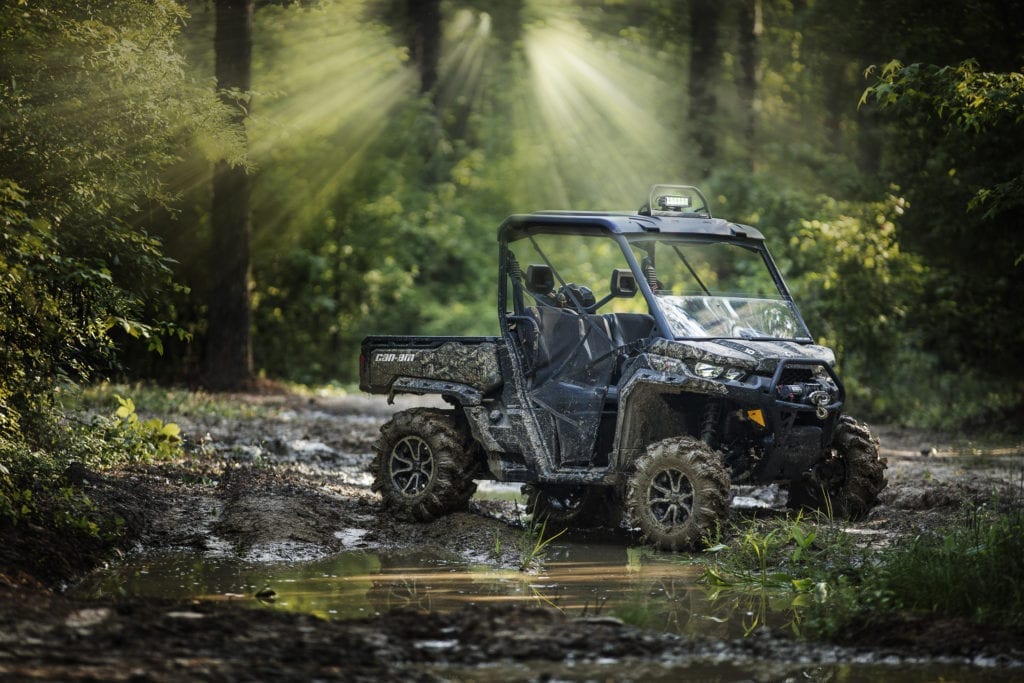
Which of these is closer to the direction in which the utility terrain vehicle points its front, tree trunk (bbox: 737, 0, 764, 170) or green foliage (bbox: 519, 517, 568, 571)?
the green foliage

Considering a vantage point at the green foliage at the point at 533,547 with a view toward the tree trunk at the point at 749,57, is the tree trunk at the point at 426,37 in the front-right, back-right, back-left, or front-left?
front-left

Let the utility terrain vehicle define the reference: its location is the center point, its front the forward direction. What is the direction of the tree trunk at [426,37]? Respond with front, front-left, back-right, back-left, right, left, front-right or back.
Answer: back-left

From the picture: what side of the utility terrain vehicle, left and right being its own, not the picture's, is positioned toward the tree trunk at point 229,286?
back

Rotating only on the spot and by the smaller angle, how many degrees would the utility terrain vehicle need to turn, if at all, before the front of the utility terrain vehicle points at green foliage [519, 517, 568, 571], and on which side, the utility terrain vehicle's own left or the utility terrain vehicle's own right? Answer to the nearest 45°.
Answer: approximately 90° to the utility terrain vehicle's own right

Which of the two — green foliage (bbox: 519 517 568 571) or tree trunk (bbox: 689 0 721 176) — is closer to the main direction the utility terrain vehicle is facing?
the green foliage

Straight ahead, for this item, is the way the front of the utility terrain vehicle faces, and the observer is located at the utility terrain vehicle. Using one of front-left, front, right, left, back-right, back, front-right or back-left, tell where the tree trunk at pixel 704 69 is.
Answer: back-left

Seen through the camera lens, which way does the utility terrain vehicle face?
facing the viewer and to the right of the viewer

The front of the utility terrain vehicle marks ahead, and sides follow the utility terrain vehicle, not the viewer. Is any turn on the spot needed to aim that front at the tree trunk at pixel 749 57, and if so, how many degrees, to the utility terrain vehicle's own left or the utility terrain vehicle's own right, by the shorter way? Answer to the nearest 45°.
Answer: approximately 135° to the utility terrain vehicle's own left

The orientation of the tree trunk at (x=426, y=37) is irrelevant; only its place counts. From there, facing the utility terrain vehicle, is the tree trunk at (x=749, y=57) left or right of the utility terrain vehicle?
left
